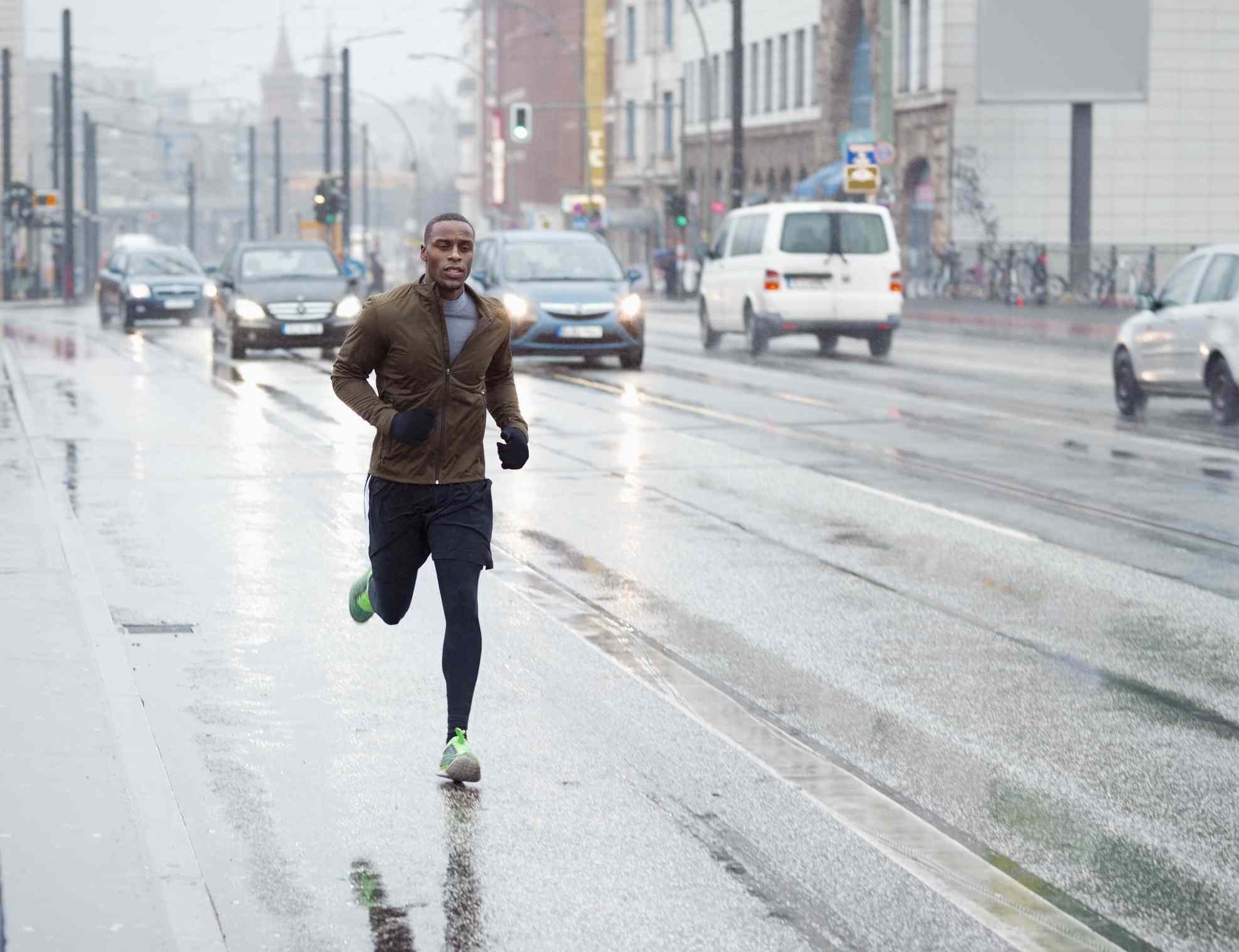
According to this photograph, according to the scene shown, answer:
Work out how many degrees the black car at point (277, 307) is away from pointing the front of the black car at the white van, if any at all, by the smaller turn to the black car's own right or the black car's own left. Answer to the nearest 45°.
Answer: approximately 90° to the black car's own left

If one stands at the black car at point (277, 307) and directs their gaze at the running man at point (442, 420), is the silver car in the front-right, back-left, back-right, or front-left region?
front-left

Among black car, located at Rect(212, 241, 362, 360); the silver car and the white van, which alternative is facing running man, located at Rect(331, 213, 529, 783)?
the black car

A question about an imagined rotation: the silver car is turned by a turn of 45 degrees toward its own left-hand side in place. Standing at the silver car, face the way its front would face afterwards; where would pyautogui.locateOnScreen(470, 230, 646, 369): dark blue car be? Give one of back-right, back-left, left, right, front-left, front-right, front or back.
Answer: front-right

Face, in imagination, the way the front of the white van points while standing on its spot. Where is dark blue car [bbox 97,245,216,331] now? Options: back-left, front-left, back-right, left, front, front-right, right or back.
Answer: front-left

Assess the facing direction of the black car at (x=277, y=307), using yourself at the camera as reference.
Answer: facing the viewer

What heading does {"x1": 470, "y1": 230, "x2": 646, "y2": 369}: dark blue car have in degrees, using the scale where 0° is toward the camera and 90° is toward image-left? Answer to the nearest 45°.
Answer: approximately 0°

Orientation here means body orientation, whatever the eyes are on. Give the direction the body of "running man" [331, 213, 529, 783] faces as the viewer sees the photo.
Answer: toward the camera

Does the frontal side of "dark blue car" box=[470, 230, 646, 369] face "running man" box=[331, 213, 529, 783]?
yes

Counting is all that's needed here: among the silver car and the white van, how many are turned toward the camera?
0

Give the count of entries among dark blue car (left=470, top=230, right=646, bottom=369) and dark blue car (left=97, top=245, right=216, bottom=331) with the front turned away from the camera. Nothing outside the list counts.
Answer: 0

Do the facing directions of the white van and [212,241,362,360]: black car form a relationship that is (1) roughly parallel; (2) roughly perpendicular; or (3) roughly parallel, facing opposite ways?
roughly parallel, facing opposite ways

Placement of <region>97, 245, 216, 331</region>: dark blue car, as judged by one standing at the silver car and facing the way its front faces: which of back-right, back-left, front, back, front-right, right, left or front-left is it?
front

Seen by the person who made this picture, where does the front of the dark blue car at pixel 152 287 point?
facing the viewer and to the right of the viewer

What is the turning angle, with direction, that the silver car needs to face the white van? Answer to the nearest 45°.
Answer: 0° — it already faces it

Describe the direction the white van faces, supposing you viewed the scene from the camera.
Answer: facing away from the viewer

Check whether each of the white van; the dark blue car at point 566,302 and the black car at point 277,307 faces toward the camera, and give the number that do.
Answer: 2

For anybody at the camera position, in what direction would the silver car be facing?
facing away from the viewer and to the left of the viewer
